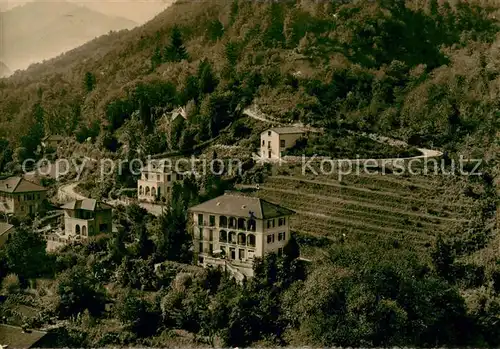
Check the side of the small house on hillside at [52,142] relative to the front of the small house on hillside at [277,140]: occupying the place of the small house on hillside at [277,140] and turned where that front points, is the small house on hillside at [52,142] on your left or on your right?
on your right

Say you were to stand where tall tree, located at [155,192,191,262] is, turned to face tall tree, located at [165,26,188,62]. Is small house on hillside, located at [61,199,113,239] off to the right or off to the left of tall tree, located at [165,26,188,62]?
left

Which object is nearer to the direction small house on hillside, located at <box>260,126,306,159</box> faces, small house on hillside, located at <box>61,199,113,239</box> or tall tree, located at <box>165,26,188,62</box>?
the small house on hillside

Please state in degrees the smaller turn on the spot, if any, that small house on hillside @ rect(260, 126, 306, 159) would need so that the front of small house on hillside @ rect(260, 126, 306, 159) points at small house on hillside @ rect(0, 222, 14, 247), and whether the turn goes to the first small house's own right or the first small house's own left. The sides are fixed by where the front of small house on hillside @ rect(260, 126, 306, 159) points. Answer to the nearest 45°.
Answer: approximately 45° to the first small house's own right

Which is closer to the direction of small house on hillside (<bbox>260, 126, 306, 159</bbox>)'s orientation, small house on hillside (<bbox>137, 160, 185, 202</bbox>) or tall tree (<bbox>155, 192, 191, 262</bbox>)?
the tall tree

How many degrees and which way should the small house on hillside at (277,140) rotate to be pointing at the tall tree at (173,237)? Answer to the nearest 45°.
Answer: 0° — it already faces it

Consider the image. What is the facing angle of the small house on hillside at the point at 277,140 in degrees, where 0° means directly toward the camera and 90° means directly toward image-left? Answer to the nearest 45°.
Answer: approximately 45°

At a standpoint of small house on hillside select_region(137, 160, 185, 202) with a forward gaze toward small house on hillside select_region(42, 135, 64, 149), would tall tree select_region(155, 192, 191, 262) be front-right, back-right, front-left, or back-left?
back-left

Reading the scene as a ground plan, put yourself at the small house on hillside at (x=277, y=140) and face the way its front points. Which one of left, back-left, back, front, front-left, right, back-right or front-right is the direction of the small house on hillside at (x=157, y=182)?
front-right

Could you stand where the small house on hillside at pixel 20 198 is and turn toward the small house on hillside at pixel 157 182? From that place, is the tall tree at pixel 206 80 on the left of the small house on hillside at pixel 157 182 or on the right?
left

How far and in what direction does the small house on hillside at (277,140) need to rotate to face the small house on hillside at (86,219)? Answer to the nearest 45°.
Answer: approximately 45° to its right

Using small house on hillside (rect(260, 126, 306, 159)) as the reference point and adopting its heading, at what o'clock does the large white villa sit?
The large white villa is roughly at 11 o'clock from the small house on hillside.

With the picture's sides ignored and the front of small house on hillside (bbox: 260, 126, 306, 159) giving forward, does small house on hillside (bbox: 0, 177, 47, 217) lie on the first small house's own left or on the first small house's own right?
on the first small house's own right
